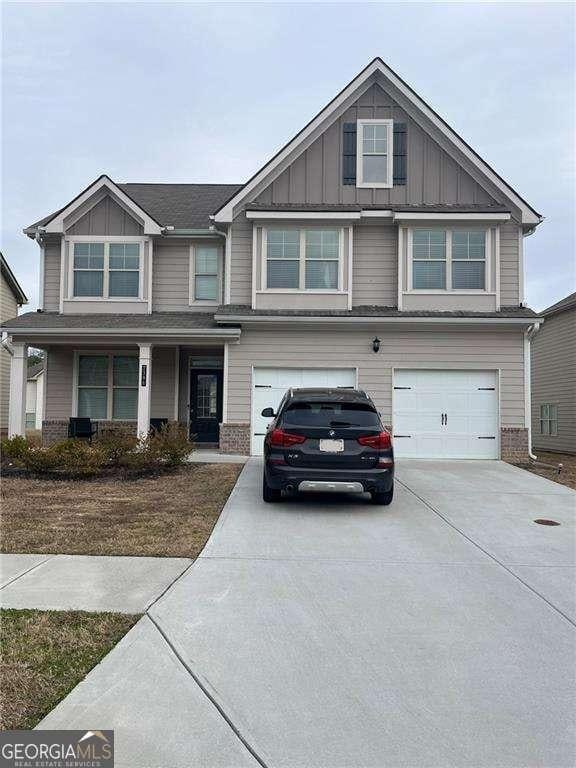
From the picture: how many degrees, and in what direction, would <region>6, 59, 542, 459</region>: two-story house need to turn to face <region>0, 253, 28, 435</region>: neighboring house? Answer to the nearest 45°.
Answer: approximately 135° to its right

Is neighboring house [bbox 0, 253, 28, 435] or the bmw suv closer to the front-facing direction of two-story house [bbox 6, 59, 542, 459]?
the bmw suv

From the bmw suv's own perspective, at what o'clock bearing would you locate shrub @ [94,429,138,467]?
The shrub is roughly at 10 o'clock from the bmw suv.

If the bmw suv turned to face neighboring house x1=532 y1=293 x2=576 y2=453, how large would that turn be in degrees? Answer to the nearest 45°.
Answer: approximately 45° to its right

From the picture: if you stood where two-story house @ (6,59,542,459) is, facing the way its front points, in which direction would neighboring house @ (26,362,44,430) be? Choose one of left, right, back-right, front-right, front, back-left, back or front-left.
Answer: back-right

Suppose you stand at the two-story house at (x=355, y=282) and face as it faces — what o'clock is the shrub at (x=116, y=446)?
The shrub is roughly at 2 o'clock from the two-story house.

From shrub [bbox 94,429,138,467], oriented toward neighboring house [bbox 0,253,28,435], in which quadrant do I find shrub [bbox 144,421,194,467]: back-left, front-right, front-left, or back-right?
back-right

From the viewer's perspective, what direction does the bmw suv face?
away from the camera

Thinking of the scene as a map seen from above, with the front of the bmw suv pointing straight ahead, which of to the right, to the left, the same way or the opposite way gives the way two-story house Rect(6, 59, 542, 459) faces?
the opposite way

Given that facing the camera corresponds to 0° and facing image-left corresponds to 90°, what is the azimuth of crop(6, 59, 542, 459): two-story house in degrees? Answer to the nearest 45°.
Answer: approximately 0°

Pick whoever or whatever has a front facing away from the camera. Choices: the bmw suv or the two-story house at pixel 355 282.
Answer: the bmw suv

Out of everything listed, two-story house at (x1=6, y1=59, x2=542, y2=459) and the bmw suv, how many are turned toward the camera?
1

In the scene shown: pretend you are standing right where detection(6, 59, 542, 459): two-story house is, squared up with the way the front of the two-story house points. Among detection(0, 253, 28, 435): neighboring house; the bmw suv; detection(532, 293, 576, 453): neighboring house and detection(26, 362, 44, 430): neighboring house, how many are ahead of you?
1

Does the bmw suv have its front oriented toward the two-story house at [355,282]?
yes

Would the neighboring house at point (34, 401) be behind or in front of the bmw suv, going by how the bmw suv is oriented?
in front
